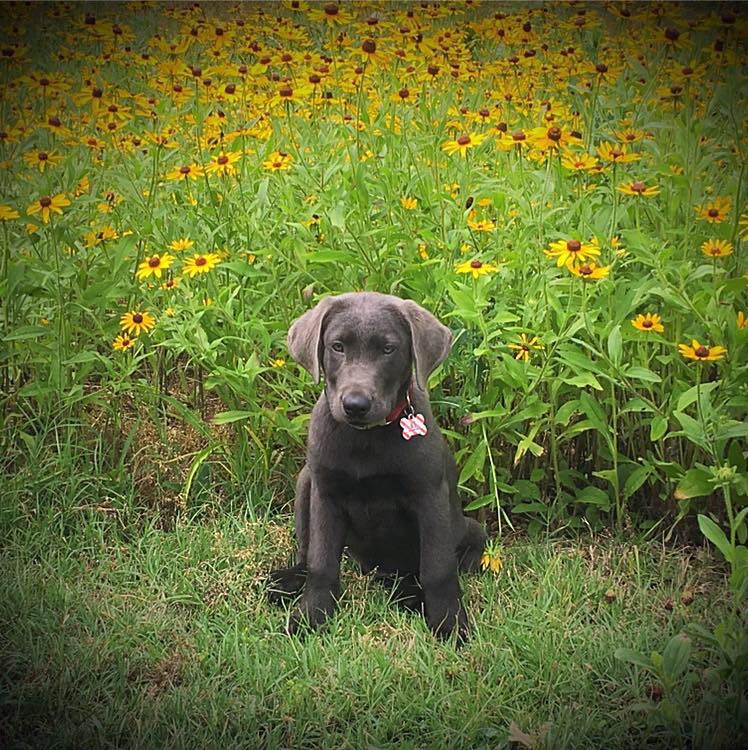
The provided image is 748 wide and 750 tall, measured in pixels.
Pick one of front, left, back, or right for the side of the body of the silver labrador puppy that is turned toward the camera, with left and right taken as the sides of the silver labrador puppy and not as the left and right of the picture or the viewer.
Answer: front

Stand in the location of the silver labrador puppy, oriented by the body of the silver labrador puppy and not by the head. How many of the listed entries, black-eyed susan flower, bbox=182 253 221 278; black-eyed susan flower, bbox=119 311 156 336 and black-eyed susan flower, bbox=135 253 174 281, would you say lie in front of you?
0

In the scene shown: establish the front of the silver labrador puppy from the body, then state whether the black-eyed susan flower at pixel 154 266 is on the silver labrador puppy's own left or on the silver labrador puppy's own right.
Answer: on the silver labrador puppy's own right

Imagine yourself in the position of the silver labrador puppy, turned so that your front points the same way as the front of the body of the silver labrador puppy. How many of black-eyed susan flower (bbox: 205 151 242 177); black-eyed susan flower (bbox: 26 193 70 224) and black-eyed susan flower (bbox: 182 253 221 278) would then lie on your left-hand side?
0

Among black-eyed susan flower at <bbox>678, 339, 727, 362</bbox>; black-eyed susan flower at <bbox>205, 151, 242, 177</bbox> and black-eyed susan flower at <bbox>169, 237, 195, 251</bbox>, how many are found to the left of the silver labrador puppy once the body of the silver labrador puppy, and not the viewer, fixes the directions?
1

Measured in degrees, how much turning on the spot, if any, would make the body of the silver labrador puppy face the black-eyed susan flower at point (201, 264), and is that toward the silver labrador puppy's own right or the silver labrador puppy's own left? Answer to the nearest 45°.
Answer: approximately 135° to the silver labrador puppy's own right

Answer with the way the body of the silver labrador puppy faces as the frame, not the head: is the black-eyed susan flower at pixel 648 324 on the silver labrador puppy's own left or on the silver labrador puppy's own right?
on the silver labrador puppy's own left

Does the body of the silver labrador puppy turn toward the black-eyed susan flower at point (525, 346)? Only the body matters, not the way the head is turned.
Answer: no

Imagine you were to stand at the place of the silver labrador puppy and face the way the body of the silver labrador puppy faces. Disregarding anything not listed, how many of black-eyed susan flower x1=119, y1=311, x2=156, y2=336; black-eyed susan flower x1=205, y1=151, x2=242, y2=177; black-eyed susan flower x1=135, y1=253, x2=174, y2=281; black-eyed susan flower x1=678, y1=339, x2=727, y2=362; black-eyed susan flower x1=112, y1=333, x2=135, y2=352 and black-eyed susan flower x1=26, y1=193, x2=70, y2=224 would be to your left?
1

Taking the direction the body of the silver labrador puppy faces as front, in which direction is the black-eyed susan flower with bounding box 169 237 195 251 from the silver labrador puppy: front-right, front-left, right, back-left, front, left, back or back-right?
back-right

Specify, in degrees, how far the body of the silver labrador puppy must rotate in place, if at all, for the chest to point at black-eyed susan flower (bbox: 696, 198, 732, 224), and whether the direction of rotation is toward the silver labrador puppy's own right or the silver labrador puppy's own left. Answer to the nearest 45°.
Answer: approximately 135° to the silver labrador puppy's own left

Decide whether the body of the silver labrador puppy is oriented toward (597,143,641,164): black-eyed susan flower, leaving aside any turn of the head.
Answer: no
